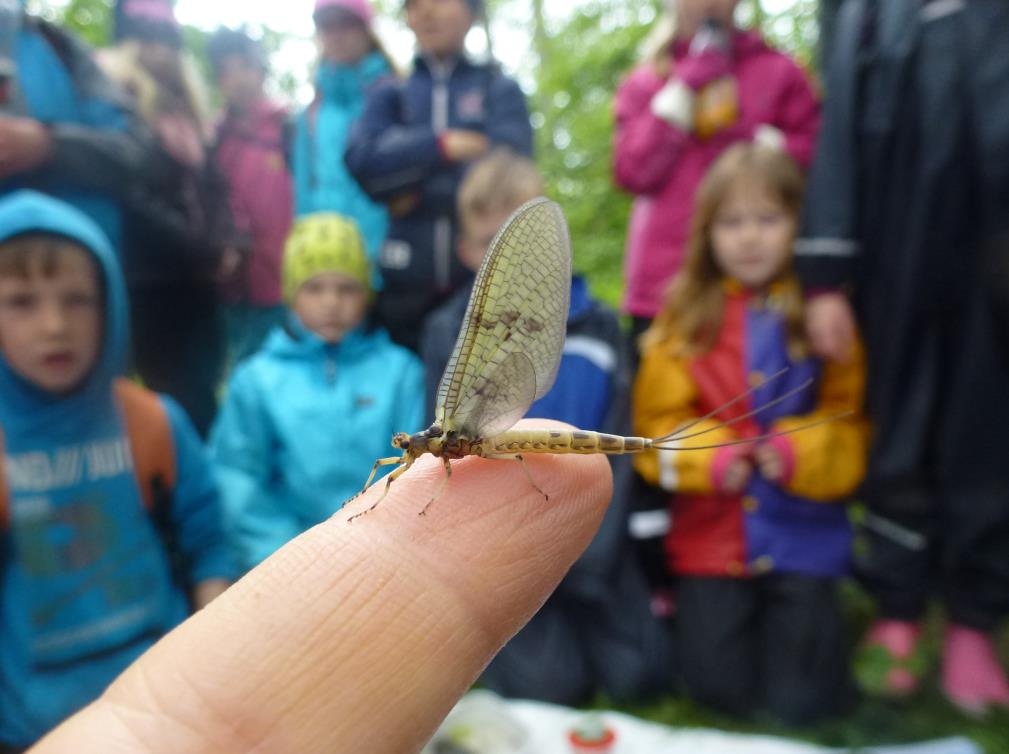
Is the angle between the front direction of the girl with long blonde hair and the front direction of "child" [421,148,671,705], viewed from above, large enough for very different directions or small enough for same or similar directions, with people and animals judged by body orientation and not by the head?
same or similar directions

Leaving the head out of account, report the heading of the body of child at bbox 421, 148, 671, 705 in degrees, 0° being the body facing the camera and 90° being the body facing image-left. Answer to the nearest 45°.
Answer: approximately 45°

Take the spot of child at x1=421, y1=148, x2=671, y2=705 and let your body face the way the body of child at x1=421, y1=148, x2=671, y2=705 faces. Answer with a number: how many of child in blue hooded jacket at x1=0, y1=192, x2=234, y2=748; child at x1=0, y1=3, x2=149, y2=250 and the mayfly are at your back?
0

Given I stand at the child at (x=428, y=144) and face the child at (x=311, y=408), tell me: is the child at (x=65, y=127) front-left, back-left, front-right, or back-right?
front-right

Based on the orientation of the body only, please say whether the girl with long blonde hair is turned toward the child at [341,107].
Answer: no

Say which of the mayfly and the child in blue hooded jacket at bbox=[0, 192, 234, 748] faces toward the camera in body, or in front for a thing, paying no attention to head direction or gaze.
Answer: the child in blue hooded jacket

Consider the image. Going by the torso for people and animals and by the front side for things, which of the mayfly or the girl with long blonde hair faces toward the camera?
the girl with long blonde hair

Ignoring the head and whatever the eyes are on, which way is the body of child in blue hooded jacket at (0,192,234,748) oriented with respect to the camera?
toward the camera

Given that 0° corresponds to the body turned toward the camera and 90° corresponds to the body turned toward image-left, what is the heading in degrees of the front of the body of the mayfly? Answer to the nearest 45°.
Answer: approximately 90°

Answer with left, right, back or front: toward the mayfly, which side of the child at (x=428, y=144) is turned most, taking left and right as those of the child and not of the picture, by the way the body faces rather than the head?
front

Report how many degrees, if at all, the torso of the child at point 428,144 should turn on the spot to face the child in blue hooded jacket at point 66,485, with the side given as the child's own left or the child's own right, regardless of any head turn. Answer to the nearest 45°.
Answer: approximately 45° to the child's own right

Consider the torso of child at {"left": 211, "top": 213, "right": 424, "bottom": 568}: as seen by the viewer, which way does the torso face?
toward the camera

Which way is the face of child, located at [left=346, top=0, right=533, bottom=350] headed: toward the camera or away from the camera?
toward the camera

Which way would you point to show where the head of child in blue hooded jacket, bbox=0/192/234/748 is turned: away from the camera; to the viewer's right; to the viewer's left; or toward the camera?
toward the camera

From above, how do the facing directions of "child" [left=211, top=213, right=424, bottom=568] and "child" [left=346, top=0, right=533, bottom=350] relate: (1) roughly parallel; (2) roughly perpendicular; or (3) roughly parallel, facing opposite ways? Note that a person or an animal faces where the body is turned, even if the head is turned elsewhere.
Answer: roughly parallel

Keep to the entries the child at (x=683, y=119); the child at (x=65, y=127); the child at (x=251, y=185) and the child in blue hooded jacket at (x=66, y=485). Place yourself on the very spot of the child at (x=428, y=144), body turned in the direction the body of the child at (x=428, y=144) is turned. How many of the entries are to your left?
1

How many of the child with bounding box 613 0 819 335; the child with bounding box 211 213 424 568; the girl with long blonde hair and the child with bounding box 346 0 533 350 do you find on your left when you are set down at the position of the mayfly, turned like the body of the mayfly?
0
